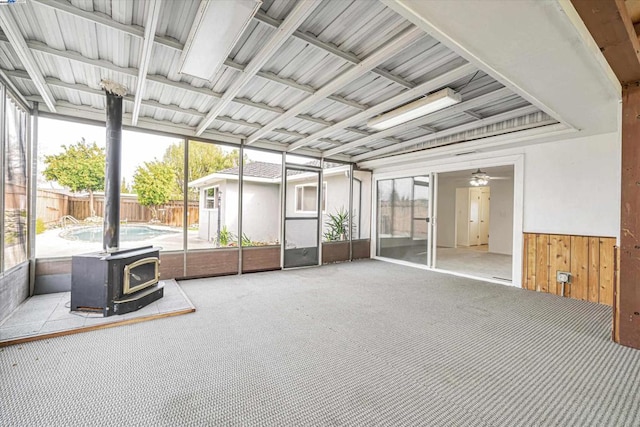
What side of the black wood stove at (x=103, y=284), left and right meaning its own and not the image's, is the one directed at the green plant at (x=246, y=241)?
left

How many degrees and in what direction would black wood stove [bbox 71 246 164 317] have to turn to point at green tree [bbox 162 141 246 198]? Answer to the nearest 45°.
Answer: approximately 90° to its left

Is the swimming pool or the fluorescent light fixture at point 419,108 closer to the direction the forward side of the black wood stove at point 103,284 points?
the fluorescent light fixture

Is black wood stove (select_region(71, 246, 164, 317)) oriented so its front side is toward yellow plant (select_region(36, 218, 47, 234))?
no

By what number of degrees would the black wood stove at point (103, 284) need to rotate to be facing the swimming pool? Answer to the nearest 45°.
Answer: approximately 135° to its left

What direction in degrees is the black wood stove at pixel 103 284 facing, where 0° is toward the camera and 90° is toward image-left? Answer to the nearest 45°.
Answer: approximately 315°

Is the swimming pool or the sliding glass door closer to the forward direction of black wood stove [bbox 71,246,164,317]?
the sliding glass door

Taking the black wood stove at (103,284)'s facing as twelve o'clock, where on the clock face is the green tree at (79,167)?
The green tree is roughly at 7 o'clock from the black wood stove.

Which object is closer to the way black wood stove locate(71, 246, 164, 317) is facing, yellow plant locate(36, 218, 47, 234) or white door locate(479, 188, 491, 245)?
the white door

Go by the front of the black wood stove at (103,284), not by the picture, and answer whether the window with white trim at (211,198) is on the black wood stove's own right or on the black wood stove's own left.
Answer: on the black wood stove's own left

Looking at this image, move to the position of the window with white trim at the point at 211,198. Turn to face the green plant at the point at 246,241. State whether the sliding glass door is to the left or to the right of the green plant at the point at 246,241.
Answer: left

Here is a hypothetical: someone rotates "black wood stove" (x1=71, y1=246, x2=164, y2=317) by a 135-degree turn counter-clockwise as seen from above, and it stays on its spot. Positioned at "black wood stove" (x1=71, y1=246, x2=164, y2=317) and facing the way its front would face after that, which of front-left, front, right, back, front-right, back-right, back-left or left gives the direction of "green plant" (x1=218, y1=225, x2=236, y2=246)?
front-right
